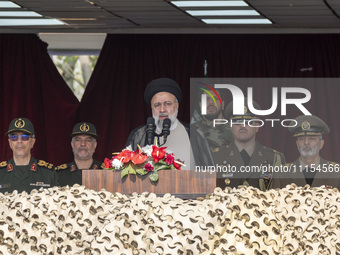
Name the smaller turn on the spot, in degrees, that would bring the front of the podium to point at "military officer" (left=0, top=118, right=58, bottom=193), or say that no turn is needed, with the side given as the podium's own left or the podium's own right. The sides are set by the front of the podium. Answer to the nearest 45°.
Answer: approximately 135° to the podium's own right

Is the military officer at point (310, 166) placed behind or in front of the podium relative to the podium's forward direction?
behind
